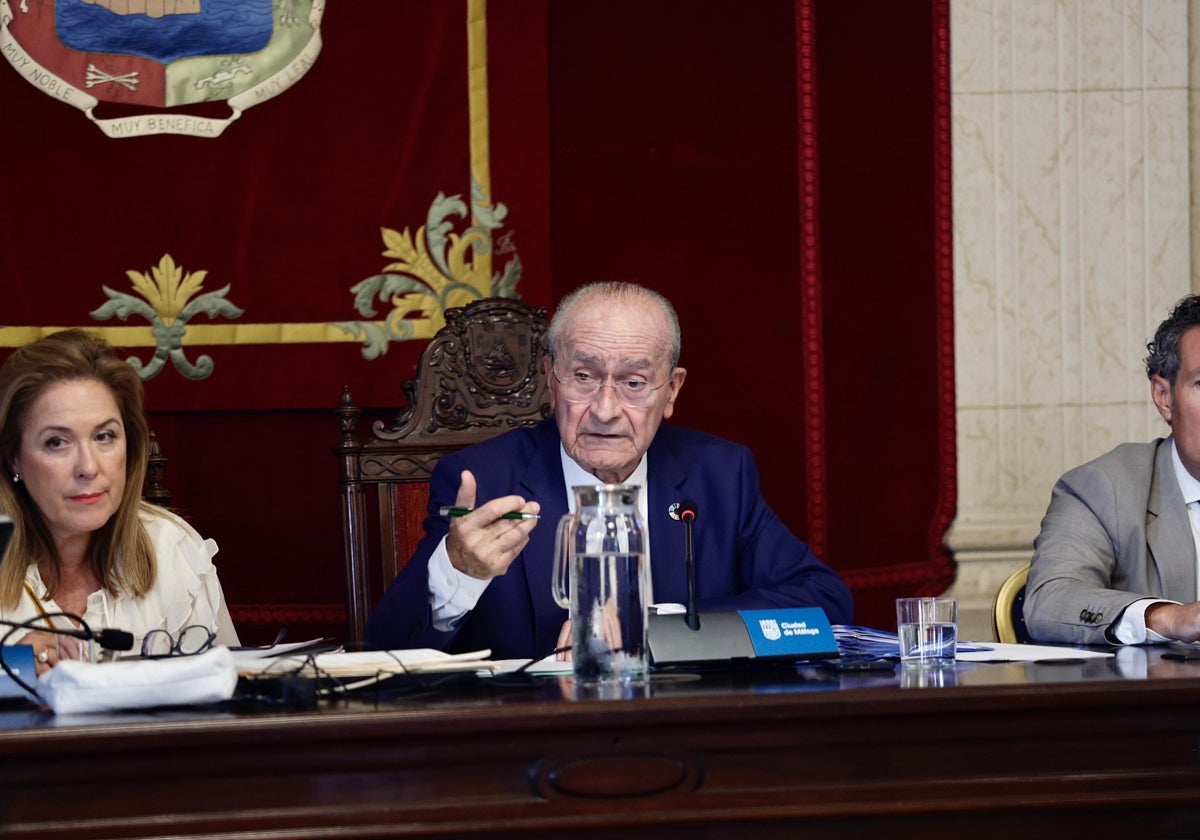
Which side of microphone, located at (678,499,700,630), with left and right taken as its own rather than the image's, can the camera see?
back

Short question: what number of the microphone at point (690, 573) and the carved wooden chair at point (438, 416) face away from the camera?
1

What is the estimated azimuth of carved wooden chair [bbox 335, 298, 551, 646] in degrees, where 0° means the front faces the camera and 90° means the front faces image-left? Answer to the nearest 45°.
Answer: approximately 0°

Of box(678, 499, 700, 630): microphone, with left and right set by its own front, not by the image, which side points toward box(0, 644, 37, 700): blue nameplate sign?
left
